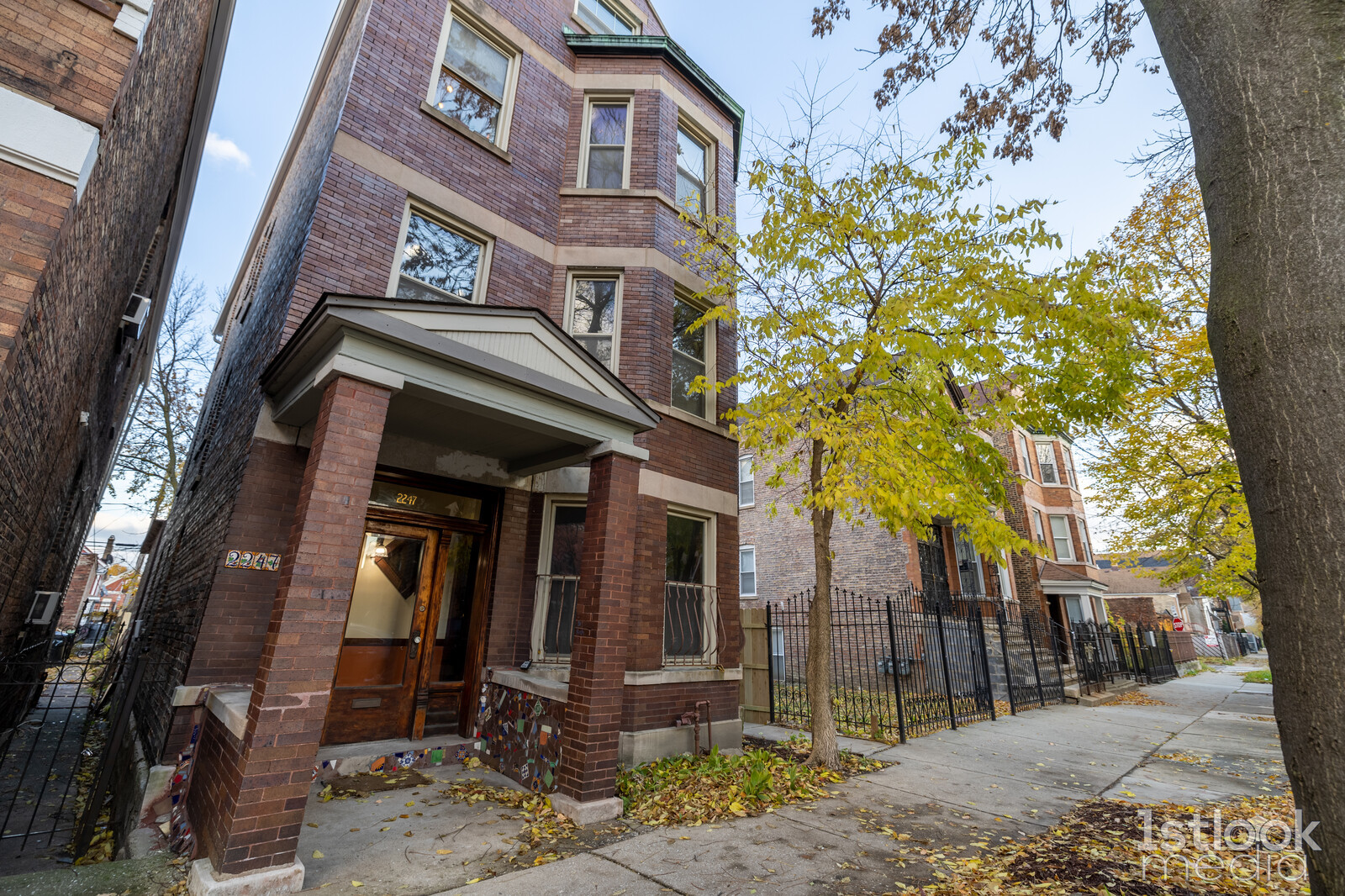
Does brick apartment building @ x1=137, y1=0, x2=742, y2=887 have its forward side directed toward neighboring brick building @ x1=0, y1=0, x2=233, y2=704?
no

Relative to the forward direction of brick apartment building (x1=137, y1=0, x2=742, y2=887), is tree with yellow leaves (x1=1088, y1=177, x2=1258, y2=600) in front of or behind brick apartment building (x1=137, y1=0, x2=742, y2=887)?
in front

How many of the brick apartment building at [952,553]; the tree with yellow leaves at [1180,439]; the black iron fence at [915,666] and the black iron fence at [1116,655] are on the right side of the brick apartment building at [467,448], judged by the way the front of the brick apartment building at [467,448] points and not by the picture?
0

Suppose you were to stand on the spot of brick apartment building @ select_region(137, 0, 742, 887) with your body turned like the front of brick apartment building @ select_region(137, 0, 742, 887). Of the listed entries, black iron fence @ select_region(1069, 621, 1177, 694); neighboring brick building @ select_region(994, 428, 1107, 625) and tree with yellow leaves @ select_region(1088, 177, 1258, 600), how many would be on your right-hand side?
0

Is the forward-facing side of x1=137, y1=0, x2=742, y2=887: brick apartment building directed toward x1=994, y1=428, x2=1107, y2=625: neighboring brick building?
no

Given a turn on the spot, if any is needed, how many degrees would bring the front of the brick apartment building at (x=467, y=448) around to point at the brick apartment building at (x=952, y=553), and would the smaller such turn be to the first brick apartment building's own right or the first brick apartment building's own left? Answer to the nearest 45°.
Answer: approximately 90° to the first brick apartment building's own left

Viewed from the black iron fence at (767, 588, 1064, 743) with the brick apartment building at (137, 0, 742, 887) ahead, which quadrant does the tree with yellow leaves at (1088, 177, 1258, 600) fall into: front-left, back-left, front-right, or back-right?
back-right

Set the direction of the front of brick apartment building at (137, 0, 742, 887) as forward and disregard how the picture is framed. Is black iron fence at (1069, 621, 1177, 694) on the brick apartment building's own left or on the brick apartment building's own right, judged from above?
on the brick apartment building's own left

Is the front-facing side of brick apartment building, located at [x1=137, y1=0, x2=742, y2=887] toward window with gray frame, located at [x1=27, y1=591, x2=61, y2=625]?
no

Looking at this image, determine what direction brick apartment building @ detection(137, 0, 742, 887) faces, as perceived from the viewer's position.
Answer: facing the viewer and to the right of the viewer

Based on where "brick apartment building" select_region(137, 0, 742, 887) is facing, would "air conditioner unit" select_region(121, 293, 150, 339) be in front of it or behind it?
behind
